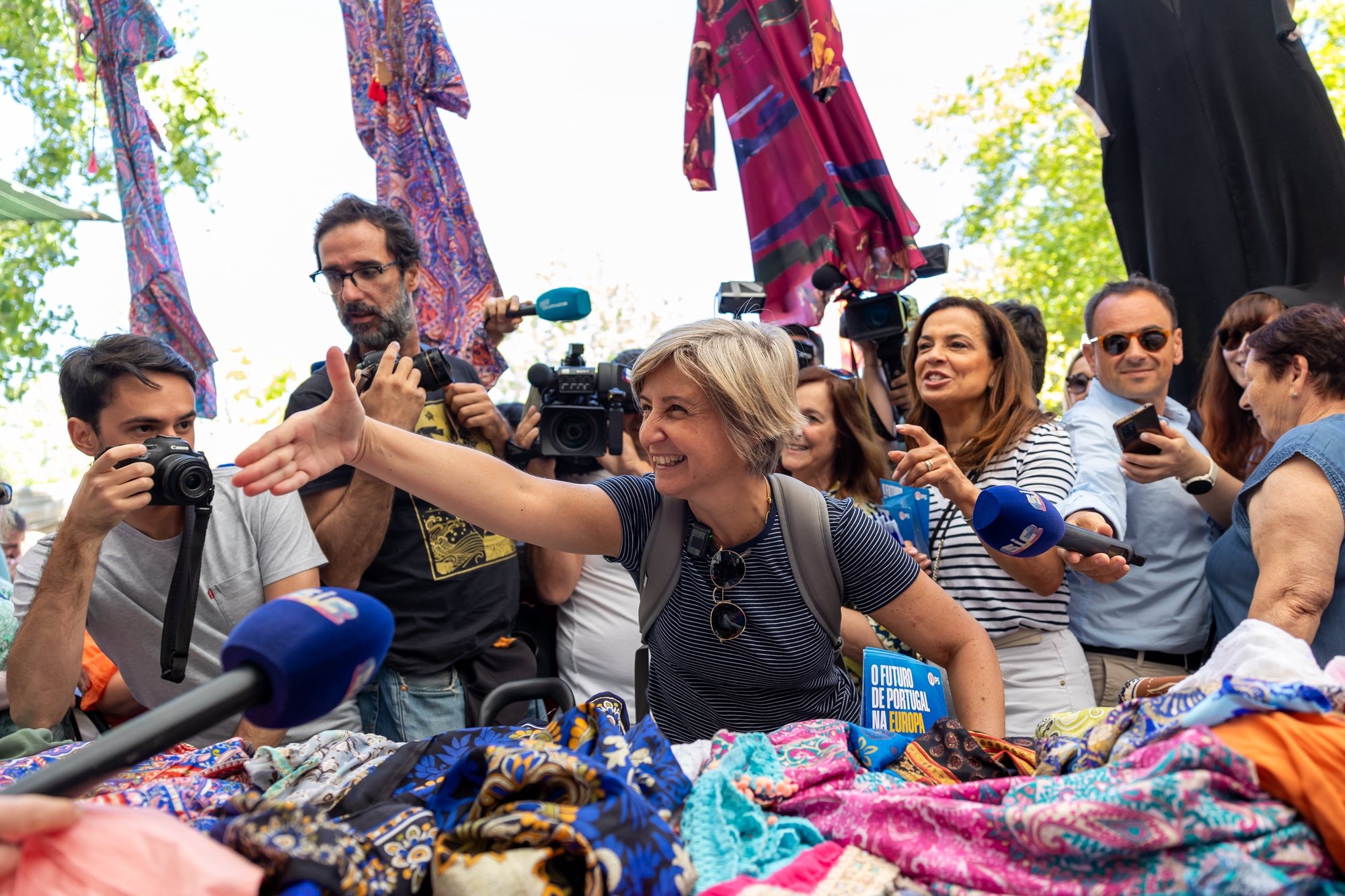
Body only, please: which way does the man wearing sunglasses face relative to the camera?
toward the camera

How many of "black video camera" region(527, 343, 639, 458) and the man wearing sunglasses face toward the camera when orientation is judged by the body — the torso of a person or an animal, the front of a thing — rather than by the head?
2

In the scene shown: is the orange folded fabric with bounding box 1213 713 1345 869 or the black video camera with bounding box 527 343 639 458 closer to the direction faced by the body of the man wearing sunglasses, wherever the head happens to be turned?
the orange folded fabric

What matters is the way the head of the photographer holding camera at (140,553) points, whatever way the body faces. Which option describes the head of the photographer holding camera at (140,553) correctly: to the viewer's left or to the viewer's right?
to the viewer's right

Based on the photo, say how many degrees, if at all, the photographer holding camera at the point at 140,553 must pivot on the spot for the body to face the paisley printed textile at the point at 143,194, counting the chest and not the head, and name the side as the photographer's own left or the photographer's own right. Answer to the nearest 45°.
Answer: approximately 135° to the photographer's own left

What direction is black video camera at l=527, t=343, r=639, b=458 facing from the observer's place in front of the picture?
facing the viewer

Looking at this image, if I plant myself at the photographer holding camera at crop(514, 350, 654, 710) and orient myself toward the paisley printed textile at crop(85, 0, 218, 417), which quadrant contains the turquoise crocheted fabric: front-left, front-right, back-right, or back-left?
back-left

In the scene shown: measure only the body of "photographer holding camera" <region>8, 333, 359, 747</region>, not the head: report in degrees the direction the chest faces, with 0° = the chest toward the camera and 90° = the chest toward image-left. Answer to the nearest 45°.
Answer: approximately 315°

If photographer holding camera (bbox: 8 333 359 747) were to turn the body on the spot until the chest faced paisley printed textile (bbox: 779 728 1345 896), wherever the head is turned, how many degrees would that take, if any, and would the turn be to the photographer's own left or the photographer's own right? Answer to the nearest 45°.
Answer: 0° — they already face it

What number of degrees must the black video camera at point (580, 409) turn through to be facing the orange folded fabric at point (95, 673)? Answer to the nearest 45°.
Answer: approximately 90° to its right

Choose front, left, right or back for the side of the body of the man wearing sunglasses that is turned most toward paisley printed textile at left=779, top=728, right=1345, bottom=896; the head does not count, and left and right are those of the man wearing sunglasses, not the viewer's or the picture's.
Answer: front

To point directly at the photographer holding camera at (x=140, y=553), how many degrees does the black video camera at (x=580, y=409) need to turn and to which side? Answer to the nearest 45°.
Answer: approximately 45° to its right
